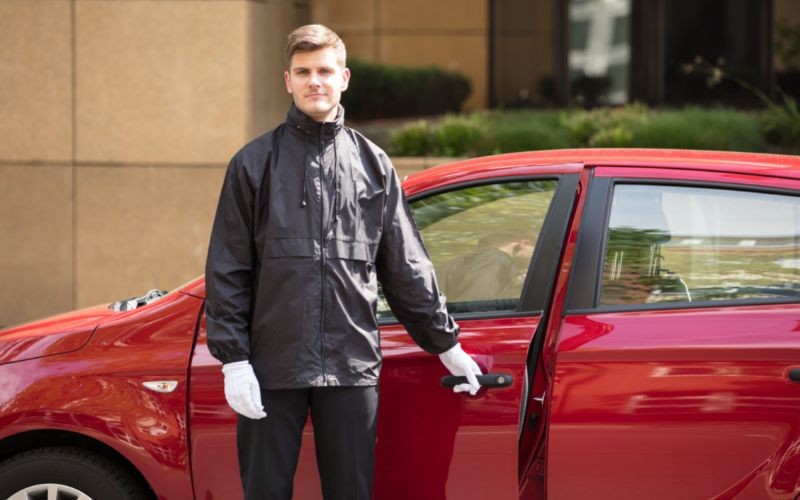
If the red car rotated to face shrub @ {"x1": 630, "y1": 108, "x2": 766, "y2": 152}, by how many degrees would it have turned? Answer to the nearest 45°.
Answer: approximately 90° to its right

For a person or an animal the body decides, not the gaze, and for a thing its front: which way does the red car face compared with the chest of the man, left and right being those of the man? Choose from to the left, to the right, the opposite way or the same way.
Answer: to the right

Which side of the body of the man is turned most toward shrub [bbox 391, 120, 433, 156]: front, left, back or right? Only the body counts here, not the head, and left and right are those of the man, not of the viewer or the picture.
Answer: back

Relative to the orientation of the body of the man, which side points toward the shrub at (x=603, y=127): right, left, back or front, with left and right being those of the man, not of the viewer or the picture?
back

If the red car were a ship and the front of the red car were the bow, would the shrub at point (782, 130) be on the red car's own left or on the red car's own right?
on the red car's own right

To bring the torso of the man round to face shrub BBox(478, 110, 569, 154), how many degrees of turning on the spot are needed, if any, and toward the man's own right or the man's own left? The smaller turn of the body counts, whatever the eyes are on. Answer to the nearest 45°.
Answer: approximately 180°

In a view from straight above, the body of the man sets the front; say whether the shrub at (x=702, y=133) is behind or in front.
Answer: behind

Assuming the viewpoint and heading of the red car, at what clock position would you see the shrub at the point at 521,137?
The shrub is roughly at 3 o'clock from the red car.

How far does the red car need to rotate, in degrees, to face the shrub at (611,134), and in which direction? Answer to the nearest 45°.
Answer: approximately 90° to its right

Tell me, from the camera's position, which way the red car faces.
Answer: facing to the left of the viewer

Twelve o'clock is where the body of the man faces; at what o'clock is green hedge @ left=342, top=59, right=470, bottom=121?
The green hedge is roughly at 6 o'clock from the man.
